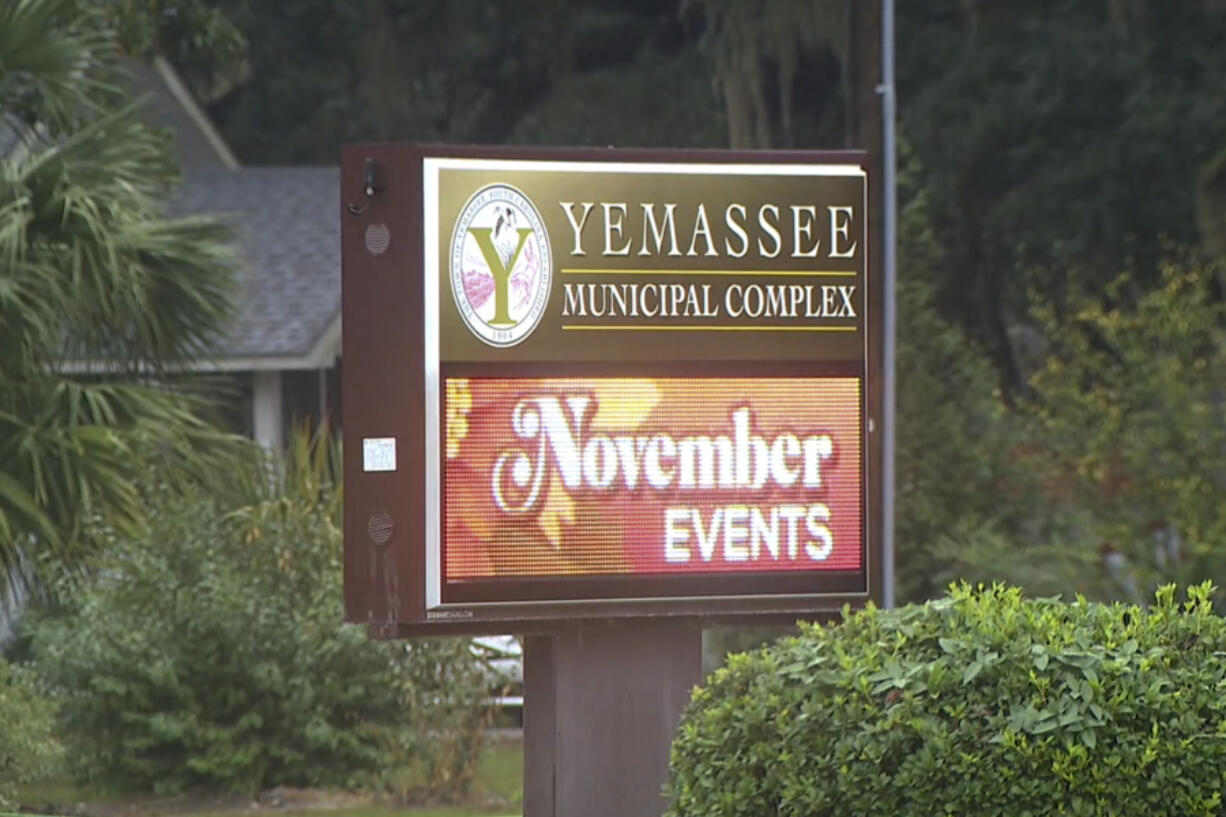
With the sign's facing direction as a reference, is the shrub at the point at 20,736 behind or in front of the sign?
behind

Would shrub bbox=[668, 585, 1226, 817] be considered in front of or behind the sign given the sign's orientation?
in front

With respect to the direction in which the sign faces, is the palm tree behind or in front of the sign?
behind

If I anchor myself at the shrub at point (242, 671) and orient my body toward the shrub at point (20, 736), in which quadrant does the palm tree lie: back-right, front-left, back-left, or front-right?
front-right

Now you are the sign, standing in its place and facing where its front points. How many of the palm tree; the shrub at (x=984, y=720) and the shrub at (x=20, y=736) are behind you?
2

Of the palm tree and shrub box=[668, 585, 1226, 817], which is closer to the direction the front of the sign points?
the shrub

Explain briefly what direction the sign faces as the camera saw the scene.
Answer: facing the viewer and to the right of the viewer

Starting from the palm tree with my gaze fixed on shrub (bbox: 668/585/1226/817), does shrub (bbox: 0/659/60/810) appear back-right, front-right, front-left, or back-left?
front-right

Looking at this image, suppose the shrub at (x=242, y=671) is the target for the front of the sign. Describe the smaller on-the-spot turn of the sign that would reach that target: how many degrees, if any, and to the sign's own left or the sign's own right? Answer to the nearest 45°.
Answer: approximately 180°
